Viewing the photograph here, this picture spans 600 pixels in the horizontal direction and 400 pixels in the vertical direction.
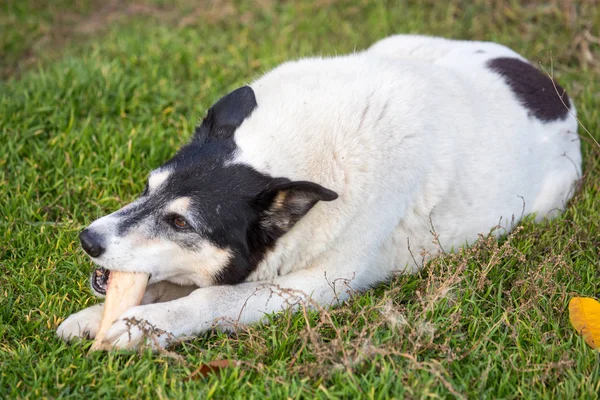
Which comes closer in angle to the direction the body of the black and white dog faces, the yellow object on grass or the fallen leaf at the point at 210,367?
the fallen leaf

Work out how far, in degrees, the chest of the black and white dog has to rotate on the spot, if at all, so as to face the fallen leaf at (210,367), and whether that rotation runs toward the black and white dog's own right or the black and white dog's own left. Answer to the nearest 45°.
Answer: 0° — it already faces it

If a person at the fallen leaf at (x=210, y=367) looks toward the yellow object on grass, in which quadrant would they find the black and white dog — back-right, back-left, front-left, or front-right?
front-left

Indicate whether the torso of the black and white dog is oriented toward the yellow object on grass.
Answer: no

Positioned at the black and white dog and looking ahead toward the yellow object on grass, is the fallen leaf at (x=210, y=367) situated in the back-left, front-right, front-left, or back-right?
back-right

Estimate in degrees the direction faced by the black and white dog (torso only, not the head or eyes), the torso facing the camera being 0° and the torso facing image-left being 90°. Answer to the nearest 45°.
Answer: approximately 45°

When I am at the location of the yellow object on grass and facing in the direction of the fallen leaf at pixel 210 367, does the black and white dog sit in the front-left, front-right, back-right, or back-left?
front-right
